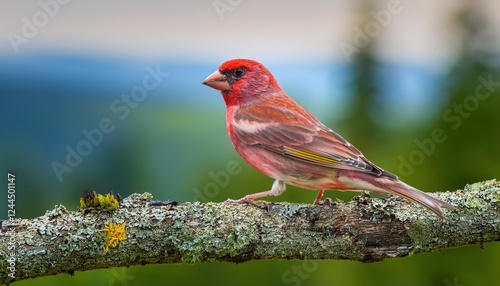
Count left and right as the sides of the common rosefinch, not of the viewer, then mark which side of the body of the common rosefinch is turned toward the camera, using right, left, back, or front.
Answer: left
